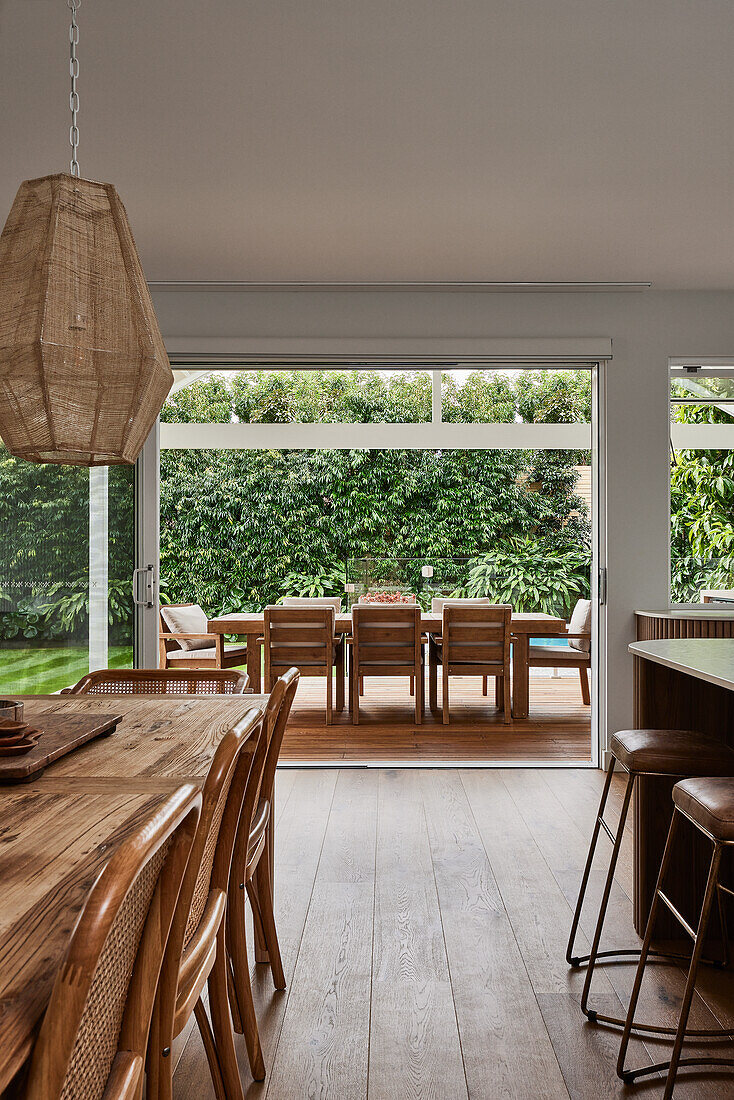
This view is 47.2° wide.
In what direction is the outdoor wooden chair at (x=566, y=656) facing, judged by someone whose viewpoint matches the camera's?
facing to the left of the viewer

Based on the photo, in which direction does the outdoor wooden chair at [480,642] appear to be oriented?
away from the camera

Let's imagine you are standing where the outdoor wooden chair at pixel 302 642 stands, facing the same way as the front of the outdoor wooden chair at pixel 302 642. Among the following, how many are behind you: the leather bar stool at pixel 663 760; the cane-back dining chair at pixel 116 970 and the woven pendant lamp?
3

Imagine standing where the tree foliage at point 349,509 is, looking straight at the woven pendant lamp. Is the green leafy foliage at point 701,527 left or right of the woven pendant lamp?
left

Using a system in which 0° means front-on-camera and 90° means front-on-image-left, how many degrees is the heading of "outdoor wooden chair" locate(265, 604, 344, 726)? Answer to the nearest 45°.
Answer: approximately 180°

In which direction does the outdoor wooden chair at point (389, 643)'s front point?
away from the camera

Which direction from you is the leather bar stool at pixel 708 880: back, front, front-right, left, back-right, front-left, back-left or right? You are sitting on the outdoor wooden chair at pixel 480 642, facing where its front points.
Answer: back

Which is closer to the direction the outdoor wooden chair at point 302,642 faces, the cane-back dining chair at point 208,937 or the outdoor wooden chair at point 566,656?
the outdoor wooden chair

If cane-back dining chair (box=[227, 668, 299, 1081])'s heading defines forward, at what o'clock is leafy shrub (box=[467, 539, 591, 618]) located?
The leafy shrub is roughly at 4 o'clock from the cane-back dining chair.

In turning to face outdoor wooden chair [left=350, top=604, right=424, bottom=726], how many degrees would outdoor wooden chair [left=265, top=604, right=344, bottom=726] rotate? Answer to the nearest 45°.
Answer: approximately 90° to its right

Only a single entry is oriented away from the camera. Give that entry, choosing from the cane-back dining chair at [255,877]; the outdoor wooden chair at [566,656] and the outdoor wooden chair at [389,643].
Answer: the outdoor wooden chair at [389,643]

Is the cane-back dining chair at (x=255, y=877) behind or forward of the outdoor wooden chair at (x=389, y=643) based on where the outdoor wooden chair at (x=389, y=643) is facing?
behind

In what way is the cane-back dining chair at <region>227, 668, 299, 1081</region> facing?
to the viewer's left

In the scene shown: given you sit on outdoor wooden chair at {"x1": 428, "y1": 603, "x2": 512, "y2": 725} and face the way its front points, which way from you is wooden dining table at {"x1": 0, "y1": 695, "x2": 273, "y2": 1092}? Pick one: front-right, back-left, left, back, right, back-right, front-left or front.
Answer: back

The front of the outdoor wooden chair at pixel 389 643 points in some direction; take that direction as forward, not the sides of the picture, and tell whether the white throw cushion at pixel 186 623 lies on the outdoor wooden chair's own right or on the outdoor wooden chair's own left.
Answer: on the outdoor wooden chair's own left

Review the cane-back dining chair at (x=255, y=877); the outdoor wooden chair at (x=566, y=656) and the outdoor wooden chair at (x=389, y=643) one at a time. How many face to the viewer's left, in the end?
2

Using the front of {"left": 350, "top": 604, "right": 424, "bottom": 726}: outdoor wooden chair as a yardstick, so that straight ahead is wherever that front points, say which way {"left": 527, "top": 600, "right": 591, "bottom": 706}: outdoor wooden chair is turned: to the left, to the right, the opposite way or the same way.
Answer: to the left
